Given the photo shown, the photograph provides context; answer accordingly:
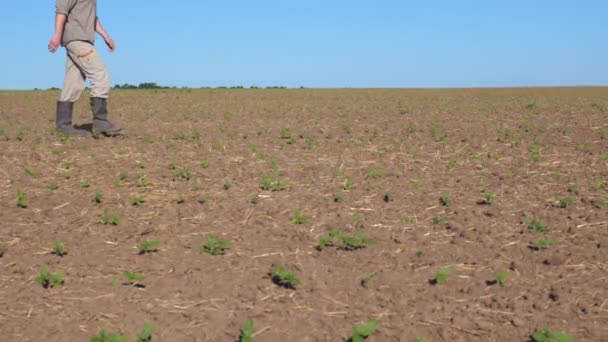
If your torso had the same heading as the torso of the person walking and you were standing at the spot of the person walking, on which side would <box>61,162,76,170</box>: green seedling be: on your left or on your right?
on your right

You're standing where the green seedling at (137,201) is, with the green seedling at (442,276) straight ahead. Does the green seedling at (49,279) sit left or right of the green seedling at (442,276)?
right

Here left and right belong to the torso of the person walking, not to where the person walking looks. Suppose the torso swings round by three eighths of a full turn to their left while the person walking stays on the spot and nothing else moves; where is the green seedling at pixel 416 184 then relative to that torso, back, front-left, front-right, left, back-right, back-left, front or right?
back

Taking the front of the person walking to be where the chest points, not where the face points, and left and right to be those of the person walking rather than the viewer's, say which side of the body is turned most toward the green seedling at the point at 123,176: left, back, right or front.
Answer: right

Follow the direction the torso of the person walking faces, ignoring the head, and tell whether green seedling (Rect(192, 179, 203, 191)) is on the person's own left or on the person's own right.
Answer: on the person's own right

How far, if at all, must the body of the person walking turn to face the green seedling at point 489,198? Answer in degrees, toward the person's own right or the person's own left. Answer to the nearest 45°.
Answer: approximately 45° to the person's own right

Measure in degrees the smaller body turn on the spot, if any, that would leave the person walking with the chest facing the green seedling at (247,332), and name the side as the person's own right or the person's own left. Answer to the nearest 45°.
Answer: approximately 90° to the person's own right

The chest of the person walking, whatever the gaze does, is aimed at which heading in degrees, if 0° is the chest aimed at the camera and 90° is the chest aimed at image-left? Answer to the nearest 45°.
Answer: approximately 270°

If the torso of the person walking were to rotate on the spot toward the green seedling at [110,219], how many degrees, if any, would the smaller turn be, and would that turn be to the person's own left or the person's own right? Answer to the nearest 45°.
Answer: approximately 90° to the person's own right

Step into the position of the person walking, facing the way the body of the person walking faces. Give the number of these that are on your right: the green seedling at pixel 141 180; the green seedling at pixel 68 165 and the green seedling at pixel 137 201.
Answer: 3

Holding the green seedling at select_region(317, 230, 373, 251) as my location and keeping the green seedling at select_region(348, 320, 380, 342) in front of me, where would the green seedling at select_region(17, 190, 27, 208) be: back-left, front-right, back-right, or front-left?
back-right

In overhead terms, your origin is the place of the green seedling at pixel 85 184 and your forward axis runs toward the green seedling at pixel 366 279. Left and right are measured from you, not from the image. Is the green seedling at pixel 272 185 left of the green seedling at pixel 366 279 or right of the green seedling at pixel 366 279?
left

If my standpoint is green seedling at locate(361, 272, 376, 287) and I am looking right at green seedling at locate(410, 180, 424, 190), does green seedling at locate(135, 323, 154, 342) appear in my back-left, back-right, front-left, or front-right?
back-left

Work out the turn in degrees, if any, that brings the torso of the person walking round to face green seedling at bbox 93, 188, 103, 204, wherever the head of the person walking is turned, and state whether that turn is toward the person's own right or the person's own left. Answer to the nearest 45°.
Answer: approximately 90° to the person's own right

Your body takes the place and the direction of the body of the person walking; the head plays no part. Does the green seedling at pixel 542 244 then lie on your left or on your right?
on your right

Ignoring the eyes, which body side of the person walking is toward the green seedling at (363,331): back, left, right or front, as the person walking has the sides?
right

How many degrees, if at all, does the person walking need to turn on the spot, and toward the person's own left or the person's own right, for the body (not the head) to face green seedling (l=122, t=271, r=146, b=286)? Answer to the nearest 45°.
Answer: approximately 90° to the person's own right
